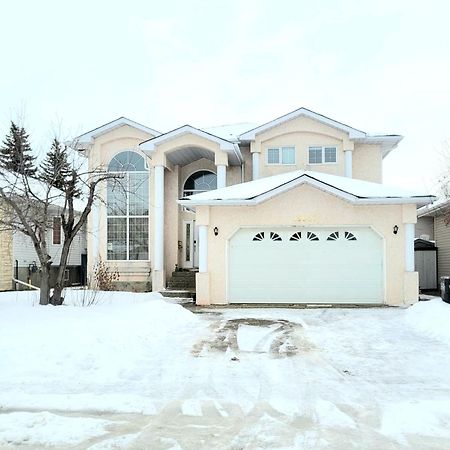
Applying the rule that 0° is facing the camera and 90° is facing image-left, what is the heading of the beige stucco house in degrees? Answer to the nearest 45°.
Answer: approximately 0°

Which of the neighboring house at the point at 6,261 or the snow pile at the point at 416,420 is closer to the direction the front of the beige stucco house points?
the snow pile

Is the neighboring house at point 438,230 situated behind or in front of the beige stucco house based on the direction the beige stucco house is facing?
behind

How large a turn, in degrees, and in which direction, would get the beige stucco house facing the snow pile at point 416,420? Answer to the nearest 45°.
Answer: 0° — it already faces it

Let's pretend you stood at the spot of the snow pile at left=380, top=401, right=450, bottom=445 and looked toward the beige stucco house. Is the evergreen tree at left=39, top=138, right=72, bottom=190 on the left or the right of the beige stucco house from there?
left

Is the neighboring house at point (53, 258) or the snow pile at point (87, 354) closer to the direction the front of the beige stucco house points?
the snow pile

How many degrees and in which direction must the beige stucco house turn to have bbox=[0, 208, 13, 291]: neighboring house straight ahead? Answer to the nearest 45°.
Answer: approximately 135° to its right

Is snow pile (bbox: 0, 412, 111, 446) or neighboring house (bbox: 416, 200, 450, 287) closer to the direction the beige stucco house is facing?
the snow pile

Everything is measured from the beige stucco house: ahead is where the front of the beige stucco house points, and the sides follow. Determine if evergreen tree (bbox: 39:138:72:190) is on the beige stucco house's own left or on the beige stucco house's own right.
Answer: on the beige stucco house's own right
